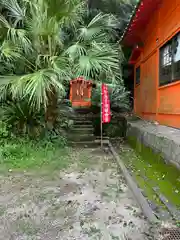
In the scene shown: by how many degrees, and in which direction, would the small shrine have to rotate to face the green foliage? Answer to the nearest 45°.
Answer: approximately 45° to its right

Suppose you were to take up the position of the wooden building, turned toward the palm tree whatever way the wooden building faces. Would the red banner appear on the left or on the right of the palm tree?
right

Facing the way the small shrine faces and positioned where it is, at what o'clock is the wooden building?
The wooden building is roughly at 11 o'clock from the small shrine.

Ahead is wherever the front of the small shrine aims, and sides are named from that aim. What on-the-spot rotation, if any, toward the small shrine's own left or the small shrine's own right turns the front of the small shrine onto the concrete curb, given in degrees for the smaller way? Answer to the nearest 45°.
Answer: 0° — it already faces it

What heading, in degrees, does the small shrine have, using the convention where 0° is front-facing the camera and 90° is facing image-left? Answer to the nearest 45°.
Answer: approximately 0°

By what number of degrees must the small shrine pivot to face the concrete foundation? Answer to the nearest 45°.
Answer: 0° — it already faces it

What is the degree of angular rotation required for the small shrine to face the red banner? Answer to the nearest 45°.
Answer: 0° — it already faces it

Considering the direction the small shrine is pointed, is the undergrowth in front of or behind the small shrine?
in front
